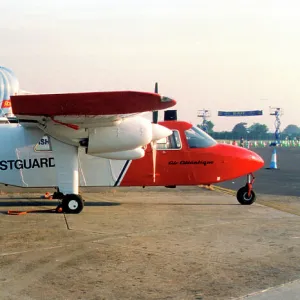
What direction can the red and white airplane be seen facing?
to the viewer's right
